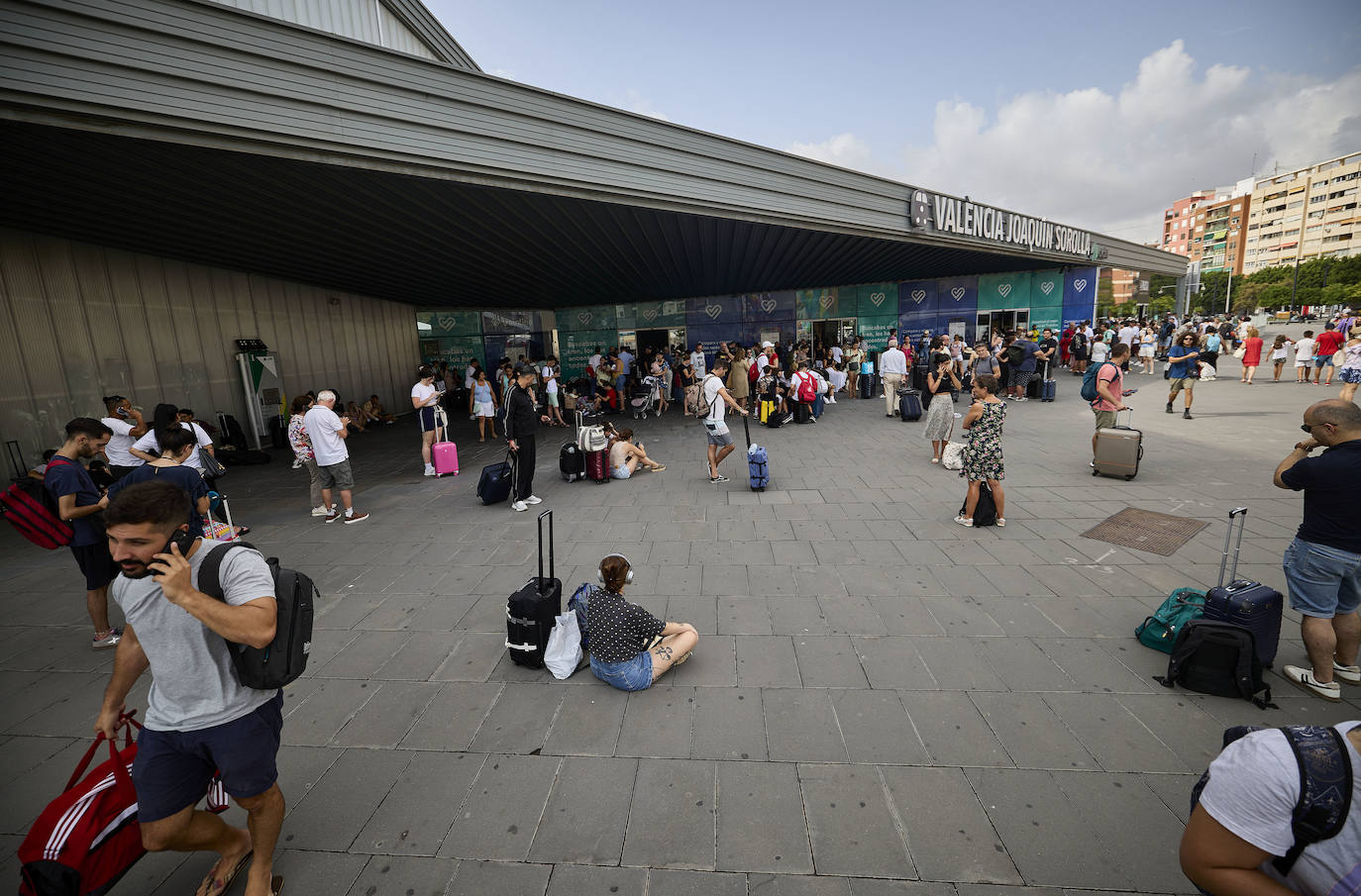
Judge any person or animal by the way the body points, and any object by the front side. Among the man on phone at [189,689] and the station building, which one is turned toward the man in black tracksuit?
the station building

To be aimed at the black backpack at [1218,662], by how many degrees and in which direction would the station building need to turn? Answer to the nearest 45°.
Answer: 0° — it already faces it

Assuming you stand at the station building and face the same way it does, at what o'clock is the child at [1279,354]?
The child is roughly at 10 o'clock from the station building.

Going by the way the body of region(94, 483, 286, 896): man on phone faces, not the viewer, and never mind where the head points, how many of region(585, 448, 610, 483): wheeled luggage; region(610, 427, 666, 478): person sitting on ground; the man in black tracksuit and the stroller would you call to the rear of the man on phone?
4

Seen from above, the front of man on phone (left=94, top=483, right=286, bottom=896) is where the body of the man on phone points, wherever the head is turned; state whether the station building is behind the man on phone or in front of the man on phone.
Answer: behind

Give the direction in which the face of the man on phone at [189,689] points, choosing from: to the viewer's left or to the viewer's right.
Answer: to the viewer's left

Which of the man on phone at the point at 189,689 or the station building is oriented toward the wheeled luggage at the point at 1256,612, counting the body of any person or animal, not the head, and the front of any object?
the station building

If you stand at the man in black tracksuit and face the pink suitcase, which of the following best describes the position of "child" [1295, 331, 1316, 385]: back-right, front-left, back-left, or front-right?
back-right

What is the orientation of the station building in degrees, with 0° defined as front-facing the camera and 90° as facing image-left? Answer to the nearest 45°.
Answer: approximately 315°

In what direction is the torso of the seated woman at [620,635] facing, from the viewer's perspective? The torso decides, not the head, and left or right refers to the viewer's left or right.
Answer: facing away from the viewer and to the right of the viewer

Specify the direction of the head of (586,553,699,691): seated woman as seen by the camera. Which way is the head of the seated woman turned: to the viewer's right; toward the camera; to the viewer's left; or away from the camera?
away from the camera

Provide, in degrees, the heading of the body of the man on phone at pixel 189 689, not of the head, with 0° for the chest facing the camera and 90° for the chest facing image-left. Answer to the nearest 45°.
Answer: approximately 45°
